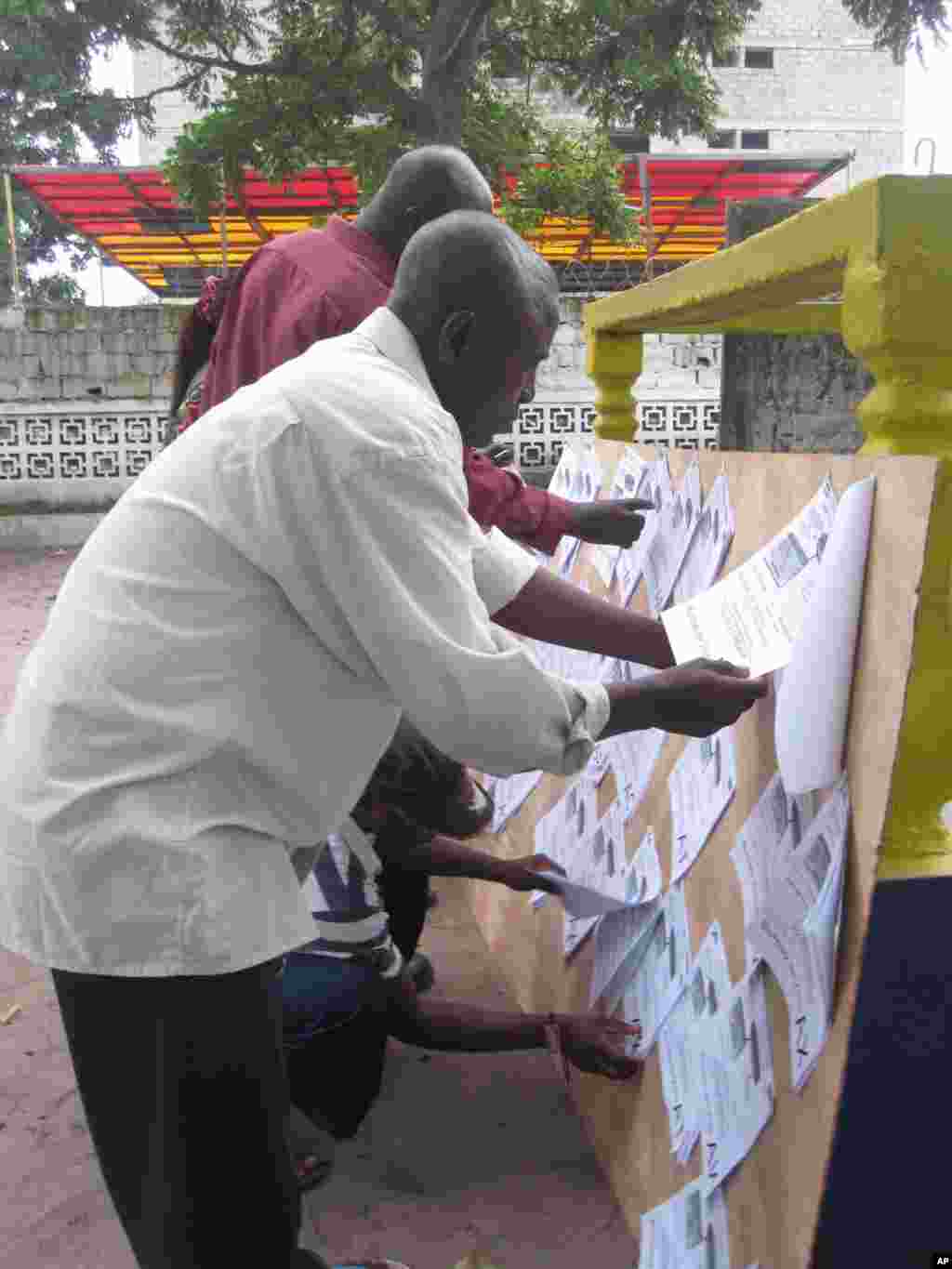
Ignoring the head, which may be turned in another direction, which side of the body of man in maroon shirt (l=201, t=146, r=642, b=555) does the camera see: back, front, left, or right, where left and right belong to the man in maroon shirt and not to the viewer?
right

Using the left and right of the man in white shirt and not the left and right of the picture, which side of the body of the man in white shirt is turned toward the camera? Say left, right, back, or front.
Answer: right

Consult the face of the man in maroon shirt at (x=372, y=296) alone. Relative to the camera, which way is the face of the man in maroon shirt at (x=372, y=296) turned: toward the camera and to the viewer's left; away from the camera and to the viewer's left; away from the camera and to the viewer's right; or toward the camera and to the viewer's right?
away from the camera and to the viewer's right

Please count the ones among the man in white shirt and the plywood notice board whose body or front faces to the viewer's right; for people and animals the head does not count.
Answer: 1

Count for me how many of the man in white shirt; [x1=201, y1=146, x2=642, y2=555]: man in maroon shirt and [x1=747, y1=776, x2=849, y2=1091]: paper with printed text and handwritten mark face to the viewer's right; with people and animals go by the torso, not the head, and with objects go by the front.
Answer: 2

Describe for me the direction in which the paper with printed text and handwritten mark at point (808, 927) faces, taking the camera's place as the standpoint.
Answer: facing the viewer and to the left of the viewer

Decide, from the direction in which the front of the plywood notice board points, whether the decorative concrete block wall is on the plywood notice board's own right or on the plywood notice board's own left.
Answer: on the plywood notice board's own right

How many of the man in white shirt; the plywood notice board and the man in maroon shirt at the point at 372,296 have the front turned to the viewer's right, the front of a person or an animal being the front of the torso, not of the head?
2
